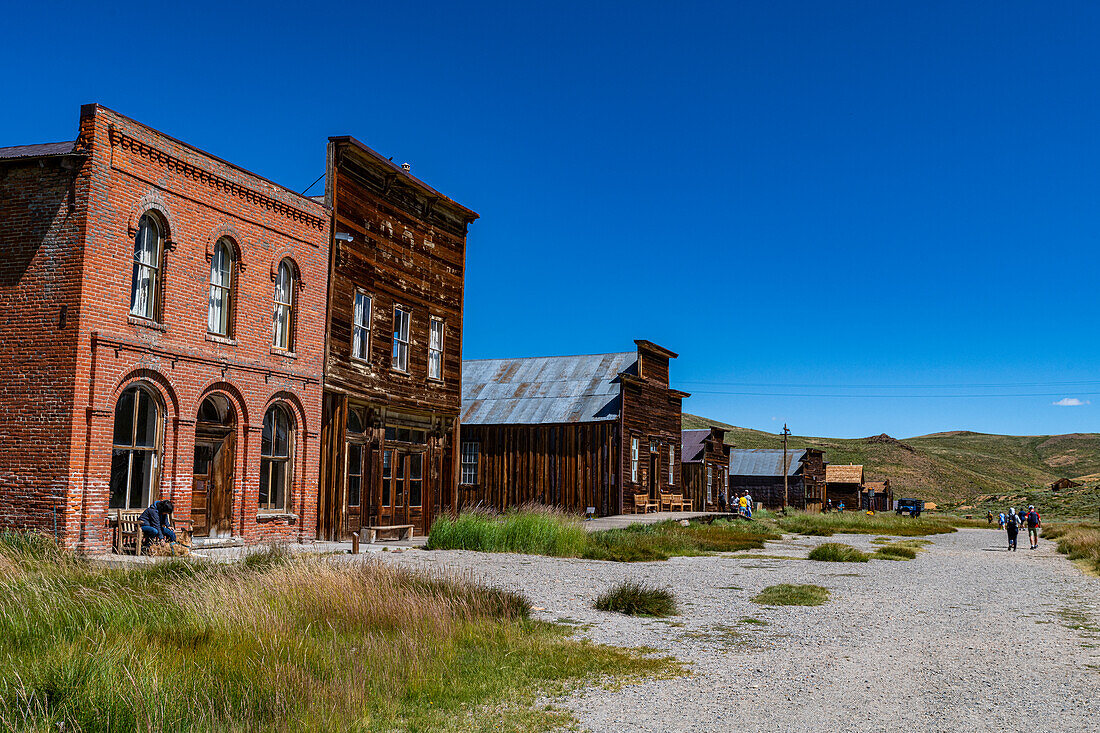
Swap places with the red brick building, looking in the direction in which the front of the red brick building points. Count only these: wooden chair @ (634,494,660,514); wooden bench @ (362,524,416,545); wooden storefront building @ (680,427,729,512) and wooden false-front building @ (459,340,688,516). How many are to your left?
4

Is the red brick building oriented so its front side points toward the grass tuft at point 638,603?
yes

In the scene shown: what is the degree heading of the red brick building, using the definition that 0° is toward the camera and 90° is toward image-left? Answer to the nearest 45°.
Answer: approximately 315°

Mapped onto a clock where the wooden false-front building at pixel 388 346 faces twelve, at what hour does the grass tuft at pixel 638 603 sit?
The grass tuft is roughly at 1 o'clock from the wooden false-front building.

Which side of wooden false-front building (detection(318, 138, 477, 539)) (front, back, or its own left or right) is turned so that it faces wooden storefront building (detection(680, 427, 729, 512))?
left

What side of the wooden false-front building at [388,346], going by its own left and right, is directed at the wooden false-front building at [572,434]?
left

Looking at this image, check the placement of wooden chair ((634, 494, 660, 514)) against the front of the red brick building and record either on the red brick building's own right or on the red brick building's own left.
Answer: on the red brick building's own left

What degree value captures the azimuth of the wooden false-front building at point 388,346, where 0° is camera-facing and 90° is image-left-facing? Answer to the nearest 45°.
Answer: approximately 315°
